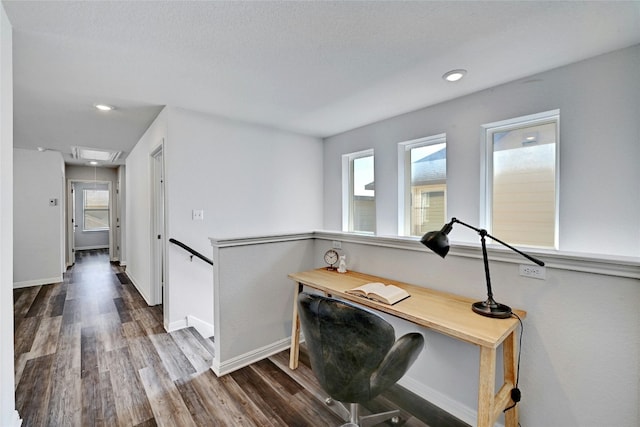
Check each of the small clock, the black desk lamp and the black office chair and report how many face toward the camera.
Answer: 1

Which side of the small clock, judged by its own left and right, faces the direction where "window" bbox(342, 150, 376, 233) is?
back

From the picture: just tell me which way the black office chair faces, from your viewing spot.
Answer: facing away from the viewer and to the right of the viewer

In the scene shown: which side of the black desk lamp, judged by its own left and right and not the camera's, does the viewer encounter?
left

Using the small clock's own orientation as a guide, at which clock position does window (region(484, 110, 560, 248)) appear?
The window is roughly at 9 o'clock from the small clock.

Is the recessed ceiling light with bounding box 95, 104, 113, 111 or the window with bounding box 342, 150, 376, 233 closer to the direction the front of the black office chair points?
the window

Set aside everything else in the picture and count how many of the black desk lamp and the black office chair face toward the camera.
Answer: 0

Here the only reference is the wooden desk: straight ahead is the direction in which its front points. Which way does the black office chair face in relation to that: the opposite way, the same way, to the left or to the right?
the opposite way

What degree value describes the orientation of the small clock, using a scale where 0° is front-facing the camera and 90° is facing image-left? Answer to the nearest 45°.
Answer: approximately 0°

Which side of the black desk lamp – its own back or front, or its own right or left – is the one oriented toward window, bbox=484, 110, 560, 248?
right

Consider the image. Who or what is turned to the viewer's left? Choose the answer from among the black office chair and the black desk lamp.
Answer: the black desk lamp
